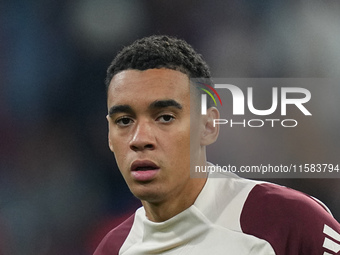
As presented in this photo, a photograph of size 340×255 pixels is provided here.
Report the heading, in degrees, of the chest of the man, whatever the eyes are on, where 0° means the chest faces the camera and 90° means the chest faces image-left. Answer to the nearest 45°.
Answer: approximately 45°
